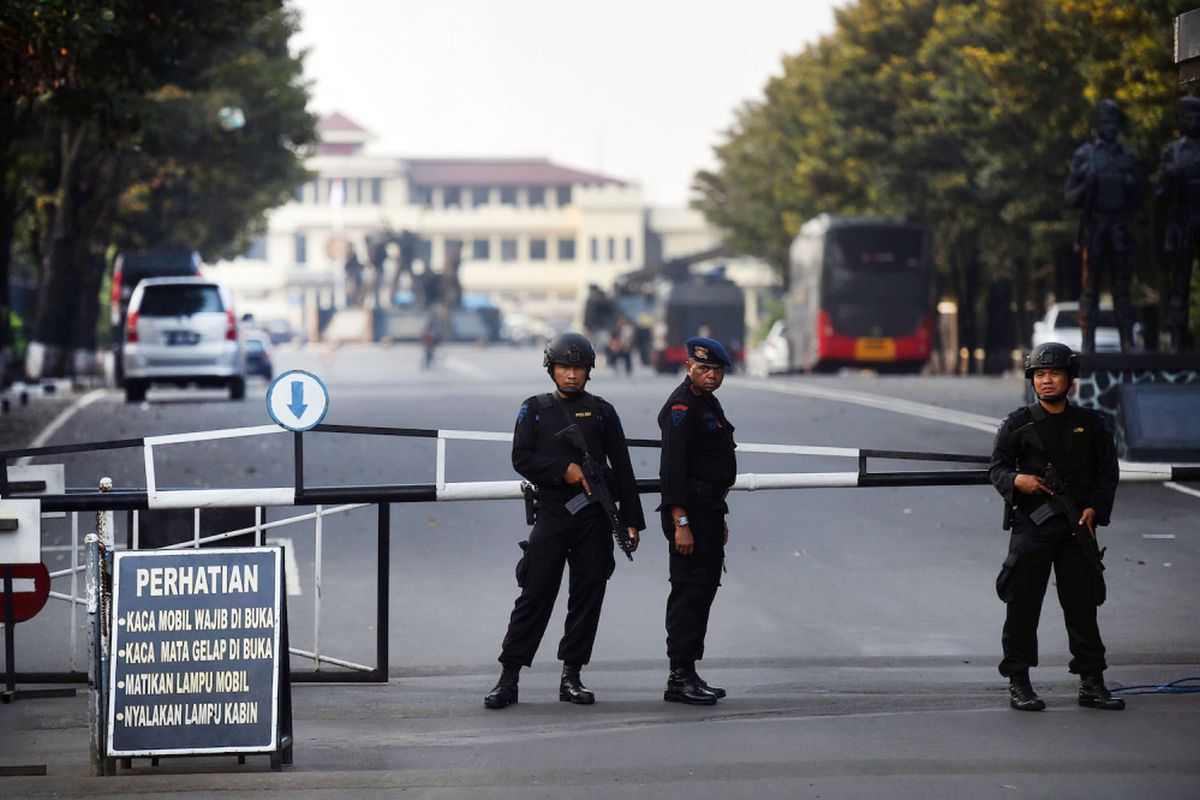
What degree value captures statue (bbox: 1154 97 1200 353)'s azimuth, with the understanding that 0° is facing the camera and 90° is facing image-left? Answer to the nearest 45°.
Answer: approximately 0°

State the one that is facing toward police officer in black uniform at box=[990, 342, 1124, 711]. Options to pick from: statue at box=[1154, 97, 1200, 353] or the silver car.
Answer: the statue

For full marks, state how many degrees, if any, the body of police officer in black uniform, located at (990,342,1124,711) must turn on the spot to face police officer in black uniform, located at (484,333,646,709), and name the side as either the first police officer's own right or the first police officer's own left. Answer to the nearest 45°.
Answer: approximately 90° to the first police officer's own right

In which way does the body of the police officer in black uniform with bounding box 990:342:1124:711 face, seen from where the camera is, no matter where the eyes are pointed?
toward the camera

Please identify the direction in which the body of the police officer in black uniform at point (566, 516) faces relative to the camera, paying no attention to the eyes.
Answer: toward the camera

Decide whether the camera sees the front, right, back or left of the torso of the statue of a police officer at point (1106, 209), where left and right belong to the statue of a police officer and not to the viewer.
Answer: front

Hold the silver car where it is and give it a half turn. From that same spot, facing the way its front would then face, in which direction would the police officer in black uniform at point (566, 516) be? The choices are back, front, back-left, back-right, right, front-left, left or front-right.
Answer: front

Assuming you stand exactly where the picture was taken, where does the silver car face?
facing away from the viewer
